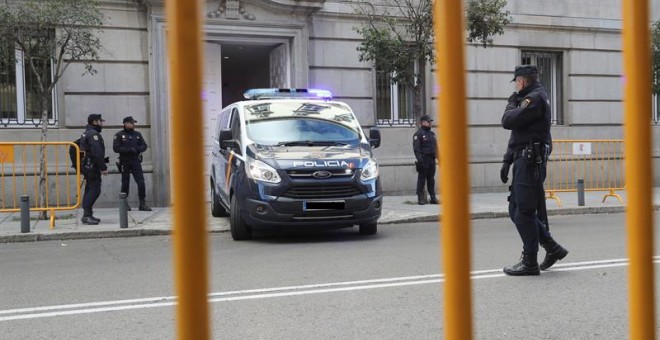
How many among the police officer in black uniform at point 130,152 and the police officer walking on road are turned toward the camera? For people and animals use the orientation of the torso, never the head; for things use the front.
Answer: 1

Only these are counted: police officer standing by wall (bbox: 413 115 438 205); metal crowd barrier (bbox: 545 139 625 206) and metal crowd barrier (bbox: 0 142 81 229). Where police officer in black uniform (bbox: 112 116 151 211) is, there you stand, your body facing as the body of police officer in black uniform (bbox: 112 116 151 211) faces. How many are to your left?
2

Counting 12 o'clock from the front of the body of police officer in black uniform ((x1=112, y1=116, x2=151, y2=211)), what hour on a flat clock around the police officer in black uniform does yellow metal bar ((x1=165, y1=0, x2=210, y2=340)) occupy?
The yellow metal bar is roughly at 12 o'clock from the police officer in black uniform.

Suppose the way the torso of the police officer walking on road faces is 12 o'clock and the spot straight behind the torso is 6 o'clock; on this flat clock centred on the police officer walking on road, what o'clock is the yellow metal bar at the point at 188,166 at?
The yellow metal bar is roughly at 9 o'clock from the police officer walking on road.

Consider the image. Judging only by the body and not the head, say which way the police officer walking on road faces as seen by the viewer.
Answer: to the viewer's left

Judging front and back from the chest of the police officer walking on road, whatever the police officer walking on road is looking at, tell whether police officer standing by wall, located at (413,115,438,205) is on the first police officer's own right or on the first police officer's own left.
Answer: on the first police officer's own right

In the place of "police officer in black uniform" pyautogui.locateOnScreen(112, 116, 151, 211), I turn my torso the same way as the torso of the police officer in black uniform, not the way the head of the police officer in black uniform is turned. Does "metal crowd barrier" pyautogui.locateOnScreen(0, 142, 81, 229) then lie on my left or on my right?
on my right

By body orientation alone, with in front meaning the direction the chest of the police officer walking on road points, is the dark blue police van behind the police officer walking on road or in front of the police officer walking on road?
in front
